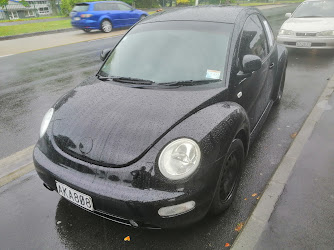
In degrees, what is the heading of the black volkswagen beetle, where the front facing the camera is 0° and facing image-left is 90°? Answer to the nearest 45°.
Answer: approximately 45°

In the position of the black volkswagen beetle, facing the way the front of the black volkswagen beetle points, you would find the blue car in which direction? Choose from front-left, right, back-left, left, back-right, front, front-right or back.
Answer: back-right

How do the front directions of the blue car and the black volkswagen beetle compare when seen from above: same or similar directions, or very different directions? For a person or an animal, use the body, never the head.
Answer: very different directions

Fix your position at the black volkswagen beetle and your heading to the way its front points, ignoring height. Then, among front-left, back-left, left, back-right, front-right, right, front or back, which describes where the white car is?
back
